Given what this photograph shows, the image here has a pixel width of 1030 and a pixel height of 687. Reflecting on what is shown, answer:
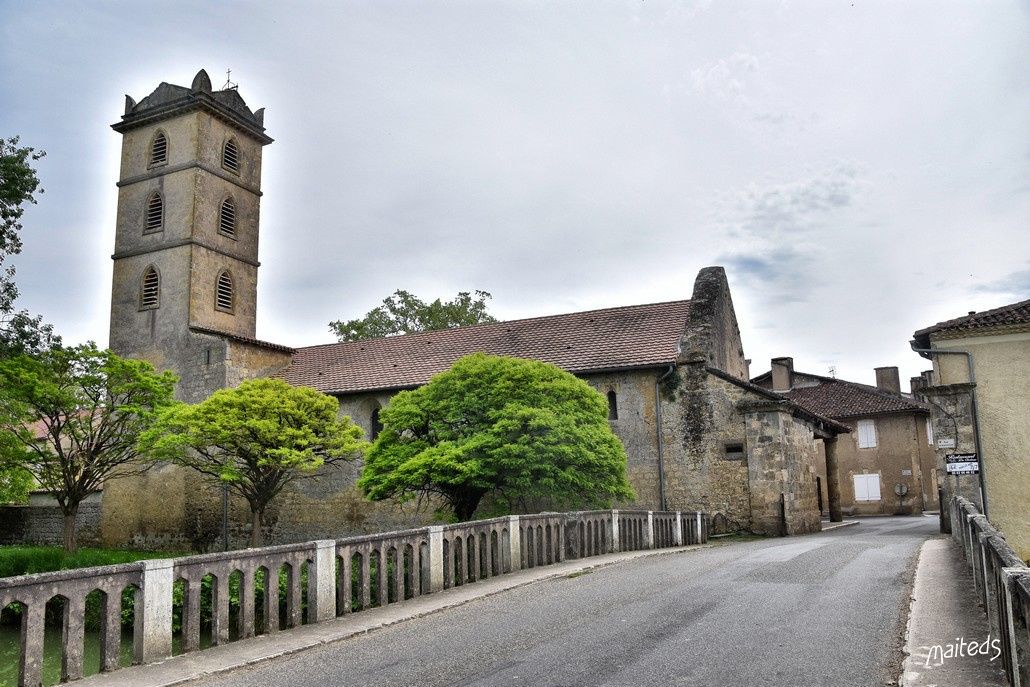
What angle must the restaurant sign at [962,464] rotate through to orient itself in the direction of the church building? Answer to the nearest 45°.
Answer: approximately 90° to its right

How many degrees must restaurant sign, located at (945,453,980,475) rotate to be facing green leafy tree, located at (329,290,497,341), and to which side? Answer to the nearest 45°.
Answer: approximately 135° to its right

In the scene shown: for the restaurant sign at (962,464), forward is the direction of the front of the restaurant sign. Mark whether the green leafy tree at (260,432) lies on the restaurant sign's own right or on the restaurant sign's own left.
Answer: on the restaurant sign's own right

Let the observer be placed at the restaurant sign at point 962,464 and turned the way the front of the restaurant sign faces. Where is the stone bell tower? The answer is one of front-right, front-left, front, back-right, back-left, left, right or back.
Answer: right

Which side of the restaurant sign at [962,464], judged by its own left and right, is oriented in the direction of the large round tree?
right

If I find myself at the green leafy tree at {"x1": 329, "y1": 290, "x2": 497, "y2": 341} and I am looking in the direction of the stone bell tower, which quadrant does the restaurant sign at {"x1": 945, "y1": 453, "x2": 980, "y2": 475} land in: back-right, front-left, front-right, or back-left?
front-left

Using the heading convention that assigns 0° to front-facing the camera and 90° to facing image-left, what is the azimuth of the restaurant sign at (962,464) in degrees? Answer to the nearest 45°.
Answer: approximately 0°

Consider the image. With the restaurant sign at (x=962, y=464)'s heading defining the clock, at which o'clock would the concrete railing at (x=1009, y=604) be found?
The concrete railing is roughly at 12 o'clock from the restaurant sign.

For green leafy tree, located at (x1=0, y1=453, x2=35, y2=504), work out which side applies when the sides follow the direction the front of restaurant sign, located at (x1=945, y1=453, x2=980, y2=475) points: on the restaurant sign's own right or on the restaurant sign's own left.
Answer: on the restaurant sign's own right
